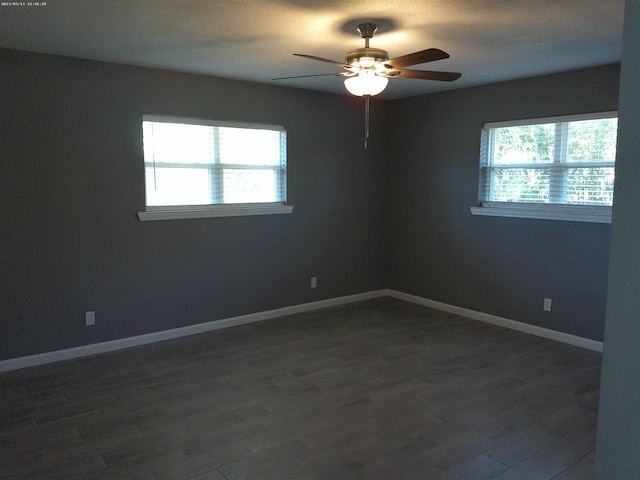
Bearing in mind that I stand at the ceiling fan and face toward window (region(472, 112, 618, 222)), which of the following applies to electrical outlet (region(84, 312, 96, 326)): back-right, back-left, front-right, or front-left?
back-left

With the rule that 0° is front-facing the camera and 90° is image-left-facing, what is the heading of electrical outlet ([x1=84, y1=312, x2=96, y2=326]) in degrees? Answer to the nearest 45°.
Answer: approximately 0°

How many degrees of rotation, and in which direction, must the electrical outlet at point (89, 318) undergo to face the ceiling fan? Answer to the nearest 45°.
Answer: approximately 45° to its left

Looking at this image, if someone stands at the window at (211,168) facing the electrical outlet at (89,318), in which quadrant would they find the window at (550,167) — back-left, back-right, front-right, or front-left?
back-left

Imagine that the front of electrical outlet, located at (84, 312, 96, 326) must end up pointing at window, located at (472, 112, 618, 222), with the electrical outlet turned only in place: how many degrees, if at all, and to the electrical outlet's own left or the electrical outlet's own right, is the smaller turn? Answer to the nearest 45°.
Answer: approximately 90° to the electrical outlet's own left
